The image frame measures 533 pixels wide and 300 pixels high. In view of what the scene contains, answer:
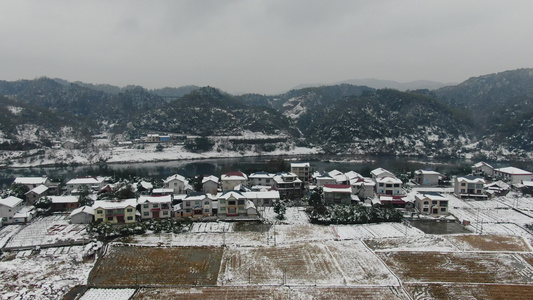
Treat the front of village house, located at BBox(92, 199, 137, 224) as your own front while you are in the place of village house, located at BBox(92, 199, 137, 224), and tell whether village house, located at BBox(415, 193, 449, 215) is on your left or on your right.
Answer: on your left

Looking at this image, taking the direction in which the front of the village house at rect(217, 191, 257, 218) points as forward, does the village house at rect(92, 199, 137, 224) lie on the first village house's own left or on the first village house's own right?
on the first village house's own right

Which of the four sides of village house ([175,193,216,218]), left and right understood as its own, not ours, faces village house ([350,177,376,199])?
left

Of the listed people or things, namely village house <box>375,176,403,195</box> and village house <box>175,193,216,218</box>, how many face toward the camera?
2

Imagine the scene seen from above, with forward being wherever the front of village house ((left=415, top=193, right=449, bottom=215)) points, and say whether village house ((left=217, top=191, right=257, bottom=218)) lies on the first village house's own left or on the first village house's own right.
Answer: on the first village house's own right

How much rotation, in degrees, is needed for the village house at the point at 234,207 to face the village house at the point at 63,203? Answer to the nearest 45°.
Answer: approximately 90° to its right

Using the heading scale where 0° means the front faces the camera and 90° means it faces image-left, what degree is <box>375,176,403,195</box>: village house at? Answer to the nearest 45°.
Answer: approximately 0°
